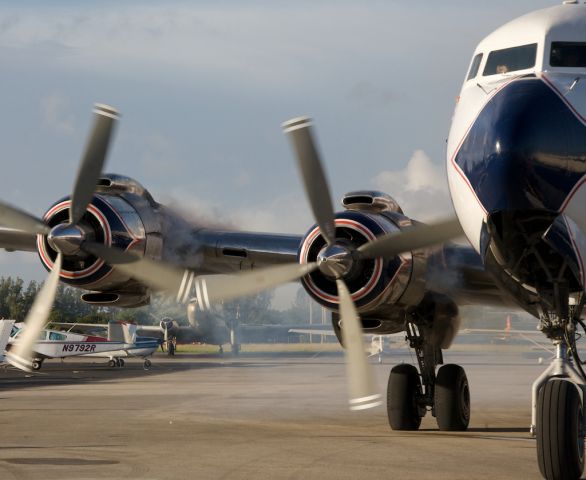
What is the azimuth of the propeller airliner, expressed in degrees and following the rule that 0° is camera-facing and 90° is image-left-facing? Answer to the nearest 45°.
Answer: approximately 0°
